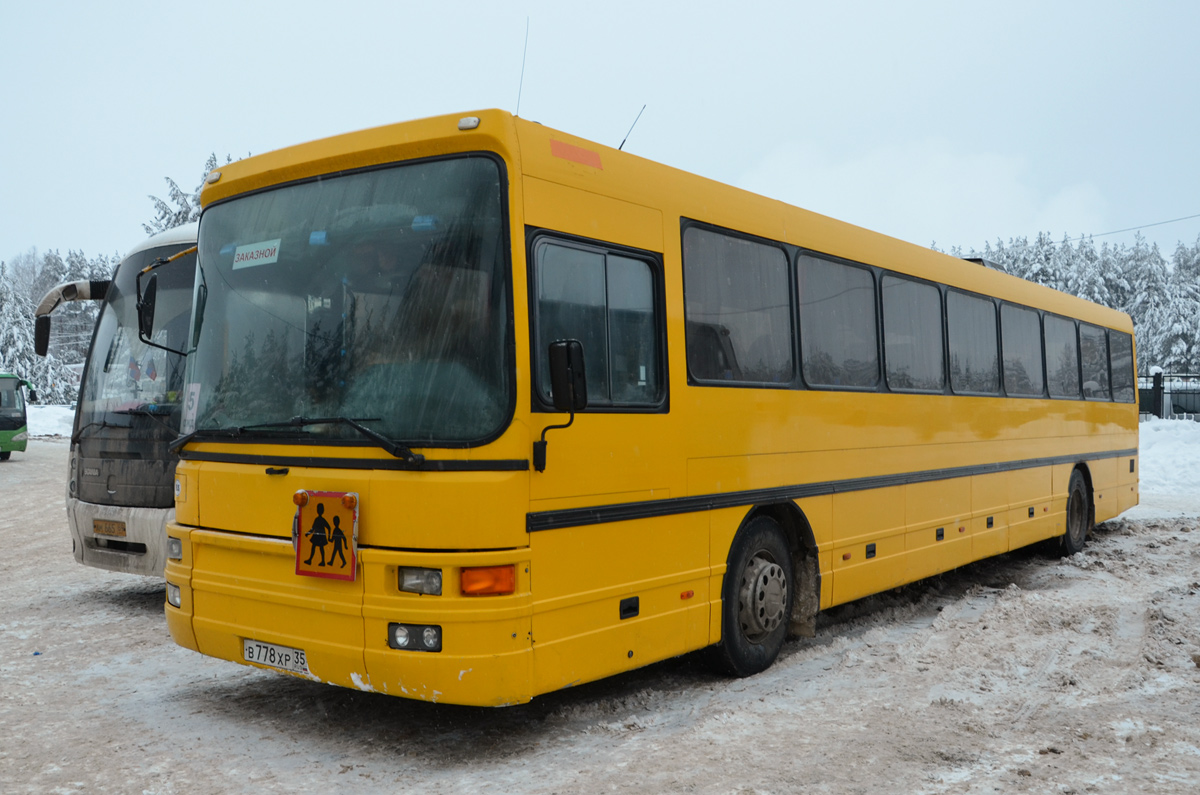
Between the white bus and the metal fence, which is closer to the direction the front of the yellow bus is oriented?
the white bus

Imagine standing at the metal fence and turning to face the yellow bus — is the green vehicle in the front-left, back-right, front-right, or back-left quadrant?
front-right

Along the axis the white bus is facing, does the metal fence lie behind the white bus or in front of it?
behind

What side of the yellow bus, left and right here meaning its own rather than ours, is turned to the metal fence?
back

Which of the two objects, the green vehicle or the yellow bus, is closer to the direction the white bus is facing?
the yellow bus

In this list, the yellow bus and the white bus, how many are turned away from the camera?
0

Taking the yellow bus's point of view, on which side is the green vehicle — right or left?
on its right

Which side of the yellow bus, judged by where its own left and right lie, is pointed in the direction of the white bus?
right

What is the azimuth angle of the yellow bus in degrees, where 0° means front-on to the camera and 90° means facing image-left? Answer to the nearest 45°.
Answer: approximately 45°

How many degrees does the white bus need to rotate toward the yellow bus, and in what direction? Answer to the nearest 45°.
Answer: approximately 45° to its left

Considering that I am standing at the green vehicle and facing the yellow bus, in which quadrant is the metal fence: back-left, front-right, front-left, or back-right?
front-left

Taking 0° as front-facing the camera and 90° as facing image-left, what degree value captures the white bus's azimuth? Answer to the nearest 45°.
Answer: approximately 45°
